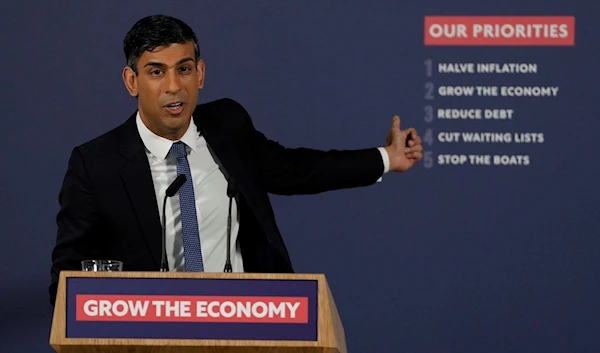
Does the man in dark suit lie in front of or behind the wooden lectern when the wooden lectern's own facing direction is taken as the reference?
behind

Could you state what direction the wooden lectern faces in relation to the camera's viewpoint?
facing the viewer
